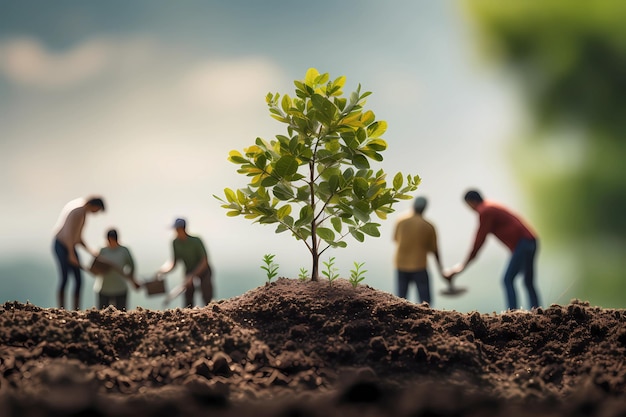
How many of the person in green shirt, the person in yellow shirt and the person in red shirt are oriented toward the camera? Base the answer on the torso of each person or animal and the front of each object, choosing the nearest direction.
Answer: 1

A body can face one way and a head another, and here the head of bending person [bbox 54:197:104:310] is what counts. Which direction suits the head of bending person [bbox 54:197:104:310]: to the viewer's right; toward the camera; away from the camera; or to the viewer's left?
to the viewer's right

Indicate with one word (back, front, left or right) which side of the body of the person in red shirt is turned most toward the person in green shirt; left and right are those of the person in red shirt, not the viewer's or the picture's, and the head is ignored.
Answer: front

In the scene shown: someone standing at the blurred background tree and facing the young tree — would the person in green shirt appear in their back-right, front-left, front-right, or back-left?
front-right

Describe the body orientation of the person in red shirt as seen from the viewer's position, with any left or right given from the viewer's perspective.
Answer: facing to the left of the viewer

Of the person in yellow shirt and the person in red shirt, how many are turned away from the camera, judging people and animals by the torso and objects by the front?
1

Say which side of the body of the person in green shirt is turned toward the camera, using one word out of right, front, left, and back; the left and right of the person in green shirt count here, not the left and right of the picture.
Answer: front

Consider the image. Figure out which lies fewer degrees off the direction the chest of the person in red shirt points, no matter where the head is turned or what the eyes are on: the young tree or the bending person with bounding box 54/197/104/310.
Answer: the bending person

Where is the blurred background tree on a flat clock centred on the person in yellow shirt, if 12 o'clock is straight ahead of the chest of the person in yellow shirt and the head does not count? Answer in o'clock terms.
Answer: The blurred background tree is roughly at 1 o'clock from the person in yellow shirt.

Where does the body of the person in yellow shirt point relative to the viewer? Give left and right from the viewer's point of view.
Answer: facing away from the viewer

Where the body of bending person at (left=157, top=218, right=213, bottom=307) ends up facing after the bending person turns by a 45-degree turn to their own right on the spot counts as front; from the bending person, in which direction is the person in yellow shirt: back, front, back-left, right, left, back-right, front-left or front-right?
back
